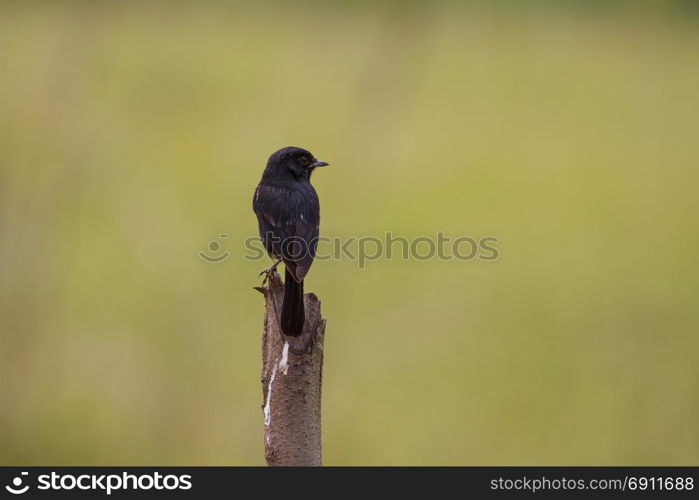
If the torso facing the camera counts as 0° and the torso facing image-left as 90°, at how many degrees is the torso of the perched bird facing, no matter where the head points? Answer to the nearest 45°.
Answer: approximately 180°
